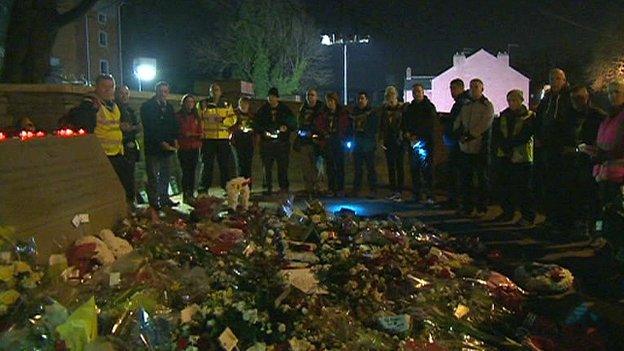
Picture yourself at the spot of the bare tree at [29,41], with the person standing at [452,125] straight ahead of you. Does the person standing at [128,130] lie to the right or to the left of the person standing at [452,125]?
right

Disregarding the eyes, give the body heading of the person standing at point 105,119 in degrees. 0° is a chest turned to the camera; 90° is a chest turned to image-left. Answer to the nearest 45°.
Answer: approximately 315°

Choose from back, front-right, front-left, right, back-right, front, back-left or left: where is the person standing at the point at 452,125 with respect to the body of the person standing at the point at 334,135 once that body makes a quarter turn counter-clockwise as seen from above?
front-right

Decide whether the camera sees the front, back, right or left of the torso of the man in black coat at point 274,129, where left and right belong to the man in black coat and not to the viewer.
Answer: front

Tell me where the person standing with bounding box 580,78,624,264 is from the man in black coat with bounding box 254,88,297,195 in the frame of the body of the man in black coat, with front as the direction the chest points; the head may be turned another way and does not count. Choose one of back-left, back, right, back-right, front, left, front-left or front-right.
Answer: front-left

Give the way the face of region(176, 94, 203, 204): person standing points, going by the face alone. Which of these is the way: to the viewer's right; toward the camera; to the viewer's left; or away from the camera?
toward the camera

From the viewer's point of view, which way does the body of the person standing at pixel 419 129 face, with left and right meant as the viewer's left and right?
facing the viewer

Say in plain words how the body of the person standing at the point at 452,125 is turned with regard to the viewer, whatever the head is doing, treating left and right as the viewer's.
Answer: facing the viewer and to the left of the viewer

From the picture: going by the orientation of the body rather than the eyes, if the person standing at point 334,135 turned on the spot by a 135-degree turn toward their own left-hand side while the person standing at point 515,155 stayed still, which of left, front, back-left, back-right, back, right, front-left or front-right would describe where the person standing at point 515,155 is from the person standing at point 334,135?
right

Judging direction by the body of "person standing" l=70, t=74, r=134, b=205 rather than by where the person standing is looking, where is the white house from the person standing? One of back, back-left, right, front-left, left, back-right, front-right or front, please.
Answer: left

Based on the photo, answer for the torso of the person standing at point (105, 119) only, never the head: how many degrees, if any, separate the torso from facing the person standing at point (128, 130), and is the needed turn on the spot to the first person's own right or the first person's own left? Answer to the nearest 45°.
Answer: approximately 135° to the first person's own left

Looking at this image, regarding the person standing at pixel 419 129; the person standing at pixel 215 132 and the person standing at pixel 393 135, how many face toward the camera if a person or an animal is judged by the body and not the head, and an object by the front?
3

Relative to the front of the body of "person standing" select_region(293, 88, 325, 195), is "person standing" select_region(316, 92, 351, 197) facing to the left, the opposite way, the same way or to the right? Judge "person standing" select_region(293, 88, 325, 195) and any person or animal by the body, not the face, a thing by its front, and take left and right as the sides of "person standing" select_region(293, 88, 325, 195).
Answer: the same way

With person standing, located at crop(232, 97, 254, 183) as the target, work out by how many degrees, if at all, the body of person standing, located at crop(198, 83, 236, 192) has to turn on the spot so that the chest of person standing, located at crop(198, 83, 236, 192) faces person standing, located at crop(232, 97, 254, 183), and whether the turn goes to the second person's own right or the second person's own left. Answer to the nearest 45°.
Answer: approximately 135° to the second person's own left

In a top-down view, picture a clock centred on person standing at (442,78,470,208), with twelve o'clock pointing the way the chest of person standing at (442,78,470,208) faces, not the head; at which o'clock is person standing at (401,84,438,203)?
person standing at (401,84,438,203) is roughly at 3 o'clock from person standing at (442,78,470,208).

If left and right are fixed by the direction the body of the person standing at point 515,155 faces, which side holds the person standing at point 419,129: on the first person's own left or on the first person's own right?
on the first person's own right

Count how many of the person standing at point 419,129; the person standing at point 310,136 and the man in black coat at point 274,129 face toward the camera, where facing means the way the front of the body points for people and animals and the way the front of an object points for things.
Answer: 3
